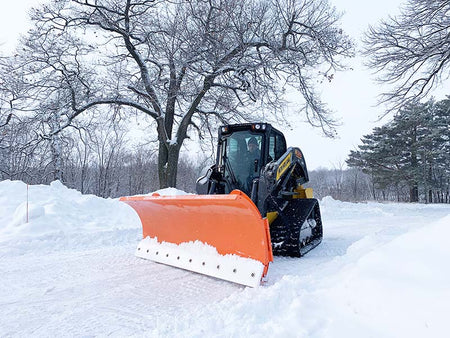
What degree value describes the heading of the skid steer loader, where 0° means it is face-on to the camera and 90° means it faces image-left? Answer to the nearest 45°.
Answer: approximately 45°

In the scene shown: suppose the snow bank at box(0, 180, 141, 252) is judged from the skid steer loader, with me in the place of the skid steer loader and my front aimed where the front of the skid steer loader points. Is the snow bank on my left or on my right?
on my right
